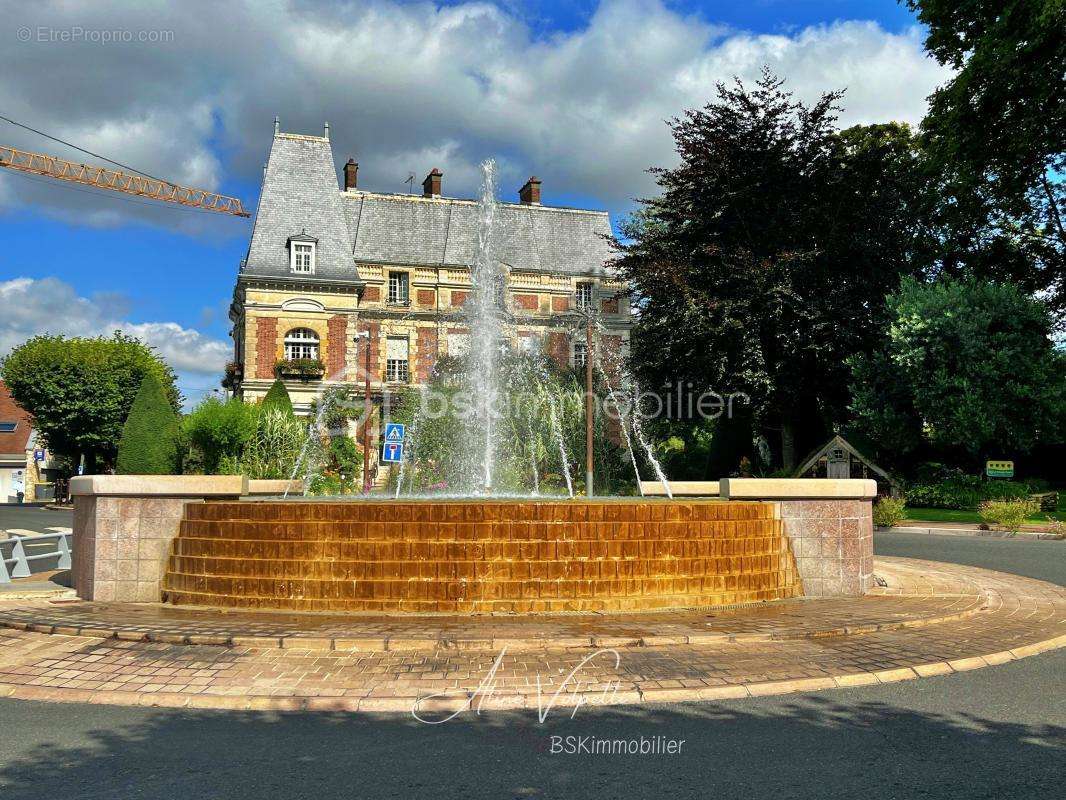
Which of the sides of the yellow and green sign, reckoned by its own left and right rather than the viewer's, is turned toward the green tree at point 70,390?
right

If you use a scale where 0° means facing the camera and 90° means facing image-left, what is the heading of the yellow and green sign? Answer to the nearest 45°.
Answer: approximately 0°

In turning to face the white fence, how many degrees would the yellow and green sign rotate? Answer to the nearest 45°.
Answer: approximately 45° to its right

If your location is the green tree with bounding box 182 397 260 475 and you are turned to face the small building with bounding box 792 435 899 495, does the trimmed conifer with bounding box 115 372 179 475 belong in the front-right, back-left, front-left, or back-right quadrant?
back-left

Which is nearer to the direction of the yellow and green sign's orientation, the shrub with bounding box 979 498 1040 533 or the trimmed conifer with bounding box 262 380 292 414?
the shrub

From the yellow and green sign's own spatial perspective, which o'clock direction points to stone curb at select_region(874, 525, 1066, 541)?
The stone curb is roughly at 12 o'clock from the yellow and green sign.

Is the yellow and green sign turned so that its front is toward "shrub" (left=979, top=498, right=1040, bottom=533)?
yes
